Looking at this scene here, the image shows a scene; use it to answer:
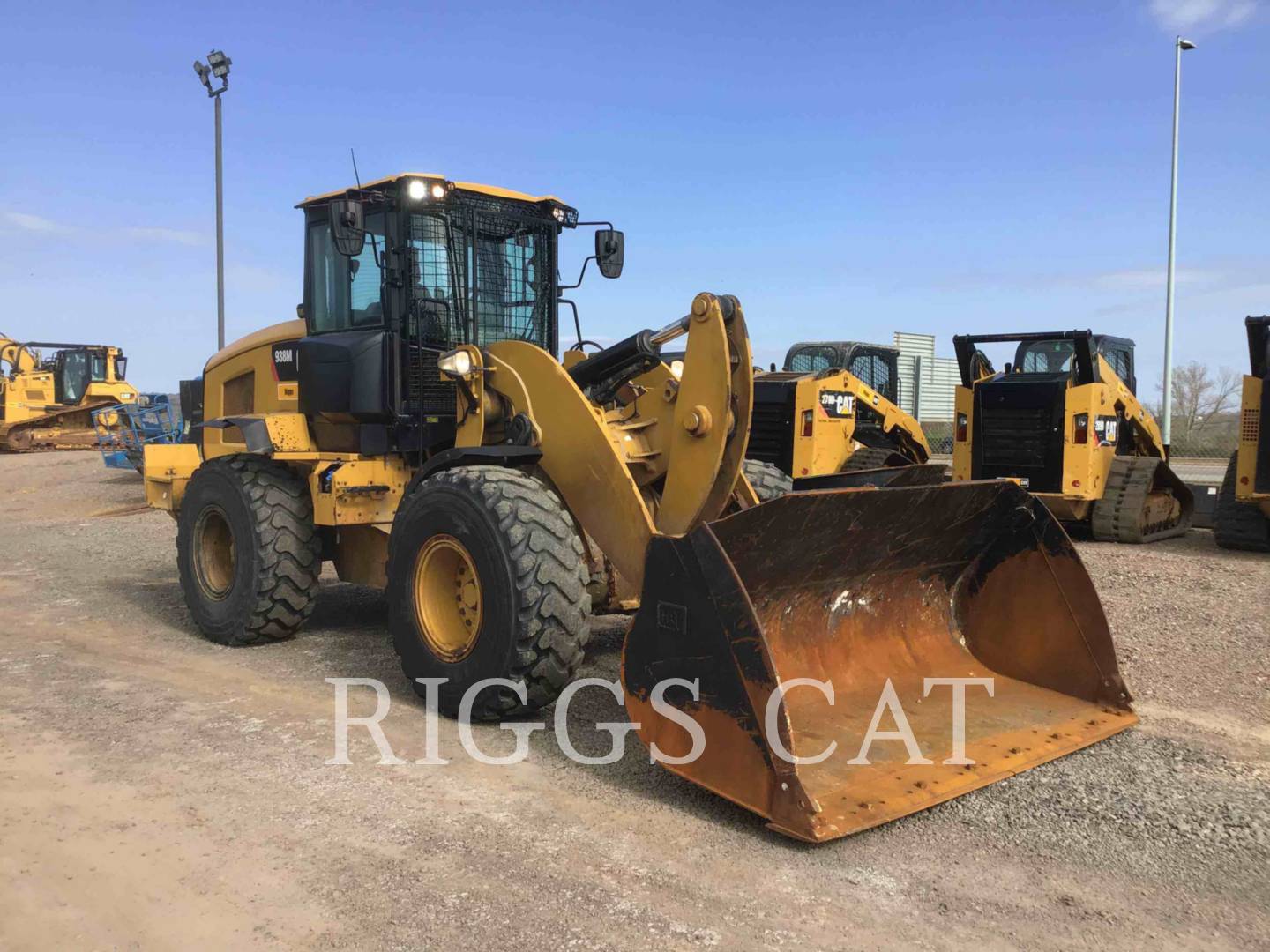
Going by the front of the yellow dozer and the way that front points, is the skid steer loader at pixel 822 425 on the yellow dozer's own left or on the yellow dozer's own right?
on the yellow dozer's own left

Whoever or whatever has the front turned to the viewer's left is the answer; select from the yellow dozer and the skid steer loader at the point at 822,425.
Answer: the yellow dozer

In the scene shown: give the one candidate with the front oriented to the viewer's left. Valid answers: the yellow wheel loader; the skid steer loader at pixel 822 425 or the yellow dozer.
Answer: the yellow dozer

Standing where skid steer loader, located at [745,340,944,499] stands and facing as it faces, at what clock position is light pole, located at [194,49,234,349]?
The light pole is roughly at 8 o'clock from the skid steer loader.

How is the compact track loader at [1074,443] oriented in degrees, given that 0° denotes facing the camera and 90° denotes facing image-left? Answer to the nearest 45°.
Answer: approximately 225°

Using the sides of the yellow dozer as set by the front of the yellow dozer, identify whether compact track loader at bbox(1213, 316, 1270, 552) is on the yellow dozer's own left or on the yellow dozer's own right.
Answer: on the yellow dozer's own left

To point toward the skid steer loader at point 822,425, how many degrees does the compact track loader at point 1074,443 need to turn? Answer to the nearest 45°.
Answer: approximately 135° to its left

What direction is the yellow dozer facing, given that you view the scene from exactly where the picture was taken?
facing to the left of the viewer

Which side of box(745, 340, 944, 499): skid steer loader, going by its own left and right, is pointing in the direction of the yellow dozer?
left

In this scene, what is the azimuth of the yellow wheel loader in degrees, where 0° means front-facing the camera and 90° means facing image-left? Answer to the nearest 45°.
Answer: approximately 315°

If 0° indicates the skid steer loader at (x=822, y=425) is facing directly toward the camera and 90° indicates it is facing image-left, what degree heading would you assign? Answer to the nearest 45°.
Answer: approximately 225°

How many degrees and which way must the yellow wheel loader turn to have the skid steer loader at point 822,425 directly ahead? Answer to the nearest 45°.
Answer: approximately 135° to its left

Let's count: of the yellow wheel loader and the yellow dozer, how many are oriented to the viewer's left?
1

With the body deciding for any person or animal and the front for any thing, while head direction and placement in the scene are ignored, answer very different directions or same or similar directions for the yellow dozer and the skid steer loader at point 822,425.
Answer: very different directions

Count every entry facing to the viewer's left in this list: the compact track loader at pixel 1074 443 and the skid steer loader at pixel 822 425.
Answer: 0
